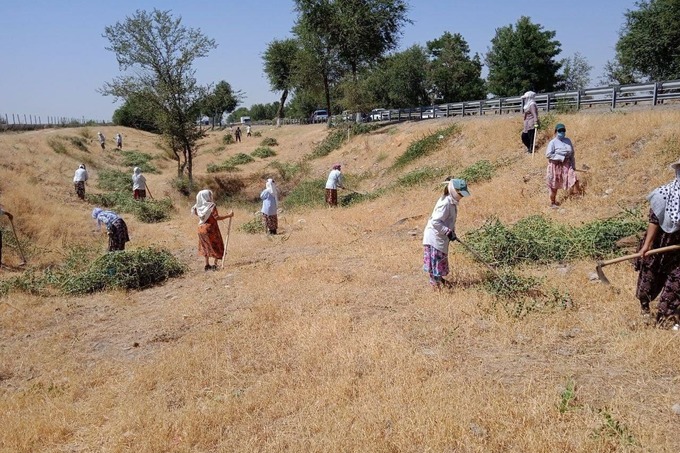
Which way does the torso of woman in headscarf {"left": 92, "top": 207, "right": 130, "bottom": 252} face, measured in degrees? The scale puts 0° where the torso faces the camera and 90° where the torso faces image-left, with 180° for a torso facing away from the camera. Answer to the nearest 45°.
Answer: approximately 90°

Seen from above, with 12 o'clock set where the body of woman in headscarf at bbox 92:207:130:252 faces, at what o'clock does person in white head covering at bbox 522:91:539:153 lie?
The person in white head covering is roughly at 6 o'clock from the woman in headscarf.

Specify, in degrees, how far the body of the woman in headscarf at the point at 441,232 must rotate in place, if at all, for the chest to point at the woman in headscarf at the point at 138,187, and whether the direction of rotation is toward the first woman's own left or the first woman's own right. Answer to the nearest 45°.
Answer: approximately 135° to the first woman's own left

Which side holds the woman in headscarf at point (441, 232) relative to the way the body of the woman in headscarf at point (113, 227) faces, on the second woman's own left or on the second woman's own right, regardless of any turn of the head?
on the second woman's own left

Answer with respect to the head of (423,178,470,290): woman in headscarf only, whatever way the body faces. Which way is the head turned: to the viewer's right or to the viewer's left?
to the viewer's right

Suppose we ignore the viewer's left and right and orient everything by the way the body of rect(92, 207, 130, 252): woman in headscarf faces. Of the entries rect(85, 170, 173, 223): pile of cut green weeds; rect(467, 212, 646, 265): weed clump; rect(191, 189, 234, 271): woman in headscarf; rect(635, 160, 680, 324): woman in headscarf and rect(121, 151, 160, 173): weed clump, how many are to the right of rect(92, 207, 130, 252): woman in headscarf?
2

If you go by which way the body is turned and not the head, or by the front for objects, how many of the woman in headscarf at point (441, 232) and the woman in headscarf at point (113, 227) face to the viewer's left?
1

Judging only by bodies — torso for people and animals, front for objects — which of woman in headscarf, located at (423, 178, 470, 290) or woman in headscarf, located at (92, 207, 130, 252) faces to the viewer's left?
woman in headscarf, located at (92, 207, 130, 252)

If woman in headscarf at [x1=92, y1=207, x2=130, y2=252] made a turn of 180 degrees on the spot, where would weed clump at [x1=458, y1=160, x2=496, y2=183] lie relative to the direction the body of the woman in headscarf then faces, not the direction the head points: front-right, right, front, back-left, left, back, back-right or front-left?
front

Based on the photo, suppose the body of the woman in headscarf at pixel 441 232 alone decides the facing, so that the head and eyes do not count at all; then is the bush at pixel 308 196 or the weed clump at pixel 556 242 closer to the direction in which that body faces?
the weed clump

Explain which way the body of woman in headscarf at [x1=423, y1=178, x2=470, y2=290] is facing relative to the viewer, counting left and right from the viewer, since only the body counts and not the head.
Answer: facing to the right of the viewer

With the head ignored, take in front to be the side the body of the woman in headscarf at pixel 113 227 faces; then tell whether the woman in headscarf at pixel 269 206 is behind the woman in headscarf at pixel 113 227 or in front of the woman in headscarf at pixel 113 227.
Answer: behind
